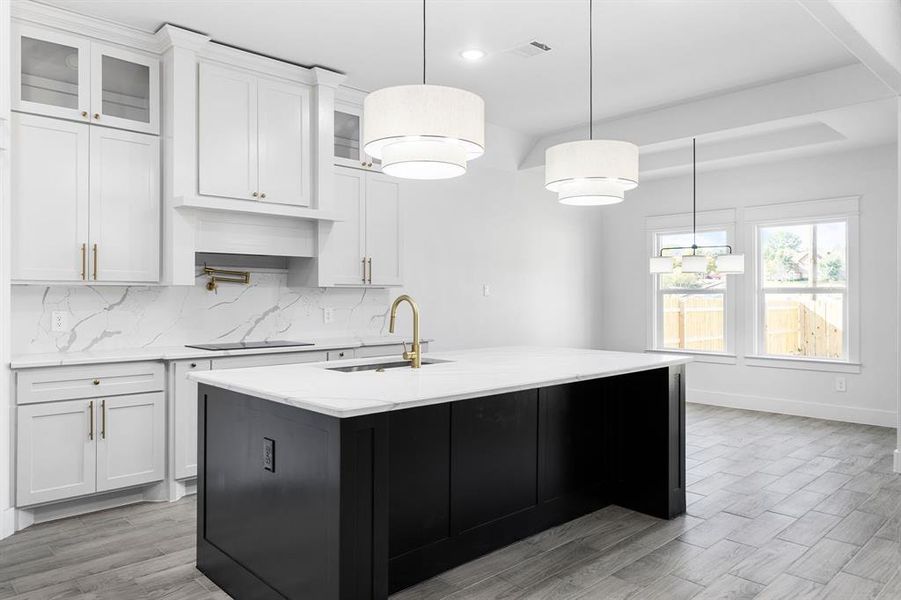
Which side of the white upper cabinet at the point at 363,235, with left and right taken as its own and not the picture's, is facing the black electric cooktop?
right

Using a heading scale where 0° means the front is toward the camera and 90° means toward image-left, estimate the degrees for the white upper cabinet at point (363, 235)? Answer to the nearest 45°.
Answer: approximately 315°

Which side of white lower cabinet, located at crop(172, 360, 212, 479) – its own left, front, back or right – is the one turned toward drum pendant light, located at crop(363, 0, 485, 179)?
front

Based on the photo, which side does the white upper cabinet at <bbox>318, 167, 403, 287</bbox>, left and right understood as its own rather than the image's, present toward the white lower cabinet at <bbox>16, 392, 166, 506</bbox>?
right

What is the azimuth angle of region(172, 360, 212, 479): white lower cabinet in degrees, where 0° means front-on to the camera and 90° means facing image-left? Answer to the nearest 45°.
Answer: approximately 0°

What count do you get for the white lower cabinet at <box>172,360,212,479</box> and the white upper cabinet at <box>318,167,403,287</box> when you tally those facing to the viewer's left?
0

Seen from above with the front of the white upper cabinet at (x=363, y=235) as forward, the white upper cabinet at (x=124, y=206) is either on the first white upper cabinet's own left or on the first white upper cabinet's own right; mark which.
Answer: on the first white upper cabinet's own right

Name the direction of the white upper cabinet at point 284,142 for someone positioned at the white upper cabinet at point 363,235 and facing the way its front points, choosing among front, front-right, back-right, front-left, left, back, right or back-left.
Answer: right

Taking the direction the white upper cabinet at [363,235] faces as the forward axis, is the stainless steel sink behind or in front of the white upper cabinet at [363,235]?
in front

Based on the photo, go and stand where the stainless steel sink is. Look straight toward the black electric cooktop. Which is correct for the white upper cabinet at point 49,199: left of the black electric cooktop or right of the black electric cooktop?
left
